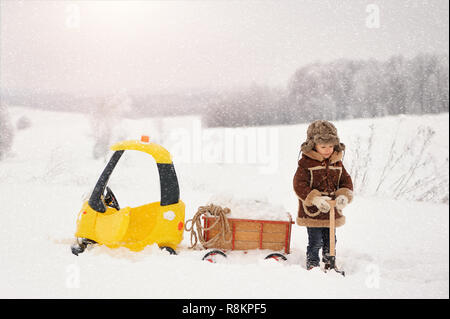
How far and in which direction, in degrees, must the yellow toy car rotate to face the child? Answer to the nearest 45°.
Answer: approximately 180°

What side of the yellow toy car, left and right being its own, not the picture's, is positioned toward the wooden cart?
back

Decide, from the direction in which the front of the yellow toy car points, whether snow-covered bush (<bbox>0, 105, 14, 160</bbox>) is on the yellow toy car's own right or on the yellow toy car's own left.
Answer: on the yellow toy car's own right

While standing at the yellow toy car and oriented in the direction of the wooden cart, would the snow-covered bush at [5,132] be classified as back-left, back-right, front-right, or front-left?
back-left

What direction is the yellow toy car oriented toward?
to the viewer's left

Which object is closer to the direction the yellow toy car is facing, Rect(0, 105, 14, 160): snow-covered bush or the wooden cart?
the snow-covered bush
